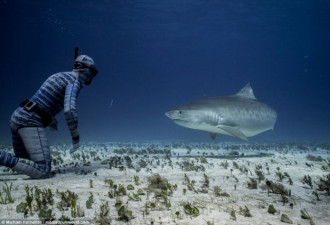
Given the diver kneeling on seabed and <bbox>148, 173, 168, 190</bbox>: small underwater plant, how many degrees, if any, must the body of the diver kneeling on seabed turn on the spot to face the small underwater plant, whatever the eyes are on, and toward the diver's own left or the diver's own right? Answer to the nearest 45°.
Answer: approximately 45° to the diver's own right

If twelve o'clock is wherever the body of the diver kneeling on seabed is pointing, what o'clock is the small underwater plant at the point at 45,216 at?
The small underwater plant is roughly at 3 o'clock from the diver kneeling on seabed.

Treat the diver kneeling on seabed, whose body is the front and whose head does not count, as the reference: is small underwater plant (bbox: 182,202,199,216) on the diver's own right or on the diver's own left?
on the diver's own right

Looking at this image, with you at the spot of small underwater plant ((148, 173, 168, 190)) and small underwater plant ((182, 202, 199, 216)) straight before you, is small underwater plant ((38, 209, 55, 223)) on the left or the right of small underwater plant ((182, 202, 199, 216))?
right

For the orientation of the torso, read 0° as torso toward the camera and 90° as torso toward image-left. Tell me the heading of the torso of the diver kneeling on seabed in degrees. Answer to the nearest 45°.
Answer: approximately 270°

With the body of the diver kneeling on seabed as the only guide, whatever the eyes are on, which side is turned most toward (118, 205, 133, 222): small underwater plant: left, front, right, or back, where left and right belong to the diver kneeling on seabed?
right

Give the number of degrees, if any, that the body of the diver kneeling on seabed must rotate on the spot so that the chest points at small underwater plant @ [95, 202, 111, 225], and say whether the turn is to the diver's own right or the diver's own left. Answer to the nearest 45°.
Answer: approximately 90° to the diver's own right
